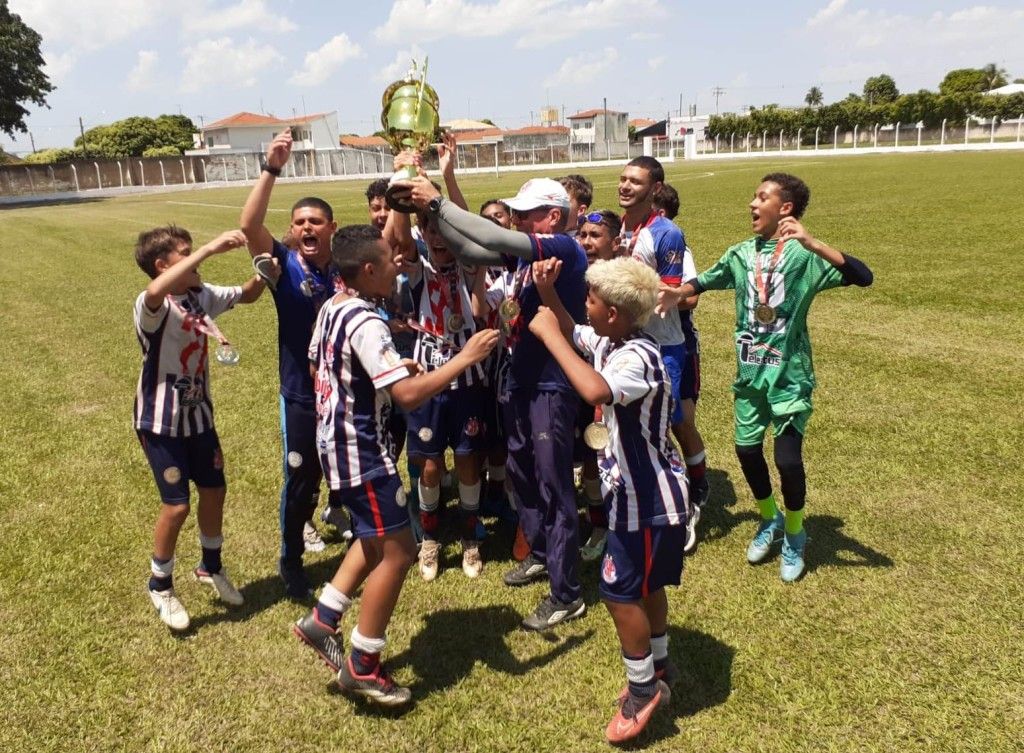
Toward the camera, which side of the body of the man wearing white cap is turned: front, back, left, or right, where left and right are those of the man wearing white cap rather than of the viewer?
left

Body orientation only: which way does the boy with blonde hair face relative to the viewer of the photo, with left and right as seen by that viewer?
facing to the left of the viewer

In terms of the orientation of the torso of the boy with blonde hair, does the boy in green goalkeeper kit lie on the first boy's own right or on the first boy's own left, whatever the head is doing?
on the first boy's own right

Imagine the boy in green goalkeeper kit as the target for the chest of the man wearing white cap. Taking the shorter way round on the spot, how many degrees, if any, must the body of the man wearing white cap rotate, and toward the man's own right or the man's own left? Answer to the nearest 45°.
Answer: approximately 180°

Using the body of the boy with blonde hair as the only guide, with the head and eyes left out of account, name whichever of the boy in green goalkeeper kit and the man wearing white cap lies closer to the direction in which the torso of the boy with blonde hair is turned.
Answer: the man wearing white cap

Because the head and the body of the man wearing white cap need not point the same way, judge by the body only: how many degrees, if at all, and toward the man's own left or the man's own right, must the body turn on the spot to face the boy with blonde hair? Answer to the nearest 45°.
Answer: approximately 90° to the man's own left

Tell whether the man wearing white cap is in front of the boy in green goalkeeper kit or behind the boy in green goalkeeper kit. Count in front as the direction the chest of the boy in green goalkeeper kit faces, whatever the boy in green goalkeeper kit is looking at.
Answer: in front
